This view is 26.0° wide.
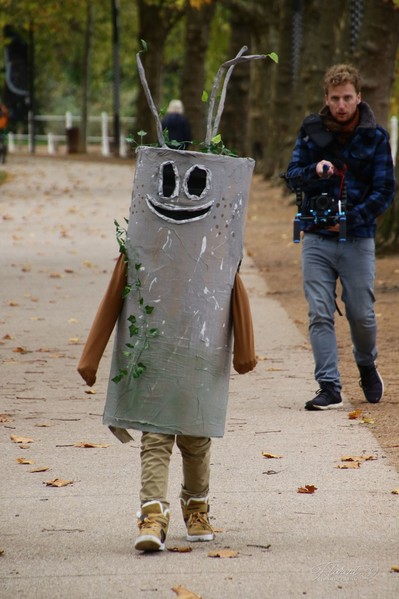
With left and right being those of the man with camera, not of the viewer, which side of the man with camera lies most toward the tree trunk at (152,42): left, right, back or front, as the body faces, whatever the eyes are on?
back

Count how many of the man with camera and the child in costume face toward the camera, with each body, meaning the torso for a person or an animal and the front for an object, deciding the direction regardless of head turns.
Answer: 2

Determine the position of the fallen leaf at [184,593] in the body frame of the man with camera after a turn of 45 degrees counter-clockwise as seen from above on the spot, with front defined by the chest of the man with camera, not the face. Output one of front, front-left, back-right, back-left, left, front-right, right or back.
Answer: front-right

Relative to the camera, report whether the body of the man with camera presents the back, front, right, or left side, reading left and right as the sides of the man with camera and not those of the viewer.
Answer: front

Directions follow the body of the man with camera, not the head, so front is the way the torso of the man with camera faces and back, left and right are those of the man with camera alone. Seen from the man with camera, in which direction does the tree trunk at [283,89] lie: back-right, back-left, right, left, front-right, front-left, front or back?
back

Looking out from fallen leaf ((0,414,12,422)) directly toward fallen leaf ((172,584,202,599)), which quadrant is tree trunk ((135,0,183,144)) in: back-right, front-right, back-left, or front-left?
back-left

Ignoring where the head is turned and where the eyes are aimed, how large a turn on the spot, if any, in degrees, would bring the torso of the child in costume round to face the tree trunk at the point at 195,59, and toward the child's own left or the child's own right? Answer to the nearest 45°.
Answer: approximately 180°

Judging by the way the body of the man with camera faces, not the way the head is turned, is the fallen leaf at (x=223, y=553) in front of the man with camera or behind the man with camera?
in front

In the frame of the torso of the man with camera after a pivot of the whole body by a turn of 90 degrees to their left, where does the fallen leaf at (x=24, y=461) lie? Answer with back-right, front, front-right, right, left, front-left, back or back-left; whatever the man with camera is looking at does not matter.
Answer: back-right

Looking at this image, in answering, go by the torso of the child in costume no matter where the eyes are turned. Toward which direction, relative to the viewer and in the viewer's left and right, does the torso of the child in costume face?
facing the viewer

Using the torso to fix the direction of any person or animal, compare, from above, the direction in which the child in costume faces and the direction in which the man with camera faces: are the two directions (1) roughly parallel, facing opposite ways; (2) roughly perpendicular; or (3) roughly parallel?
roughly parallel

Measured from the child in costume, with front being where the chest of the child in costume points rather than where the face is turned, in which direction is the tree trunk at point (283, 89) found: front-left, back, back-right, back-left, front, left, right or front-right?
back

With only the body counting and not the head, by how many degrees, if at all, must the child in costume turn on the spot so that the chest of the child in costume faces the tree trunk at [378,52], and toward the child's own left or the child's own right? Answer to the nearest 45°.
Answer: approximately 180°
